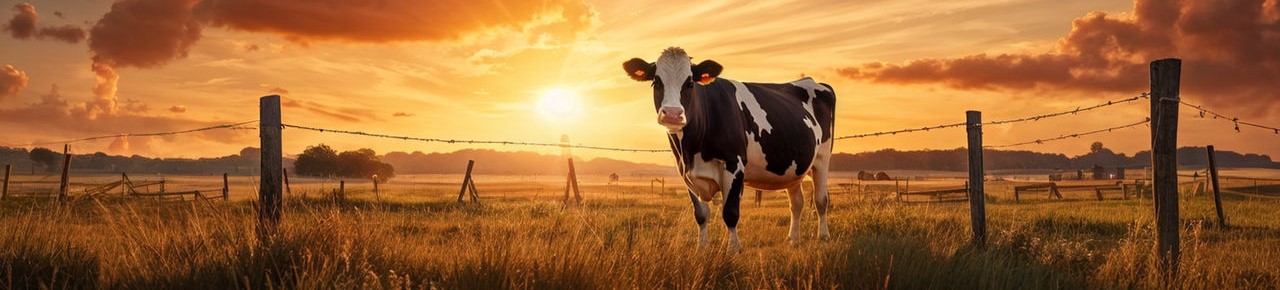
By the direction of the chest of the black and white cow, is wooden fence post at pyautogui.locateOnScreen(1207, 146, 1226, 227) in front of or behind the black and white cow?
behind

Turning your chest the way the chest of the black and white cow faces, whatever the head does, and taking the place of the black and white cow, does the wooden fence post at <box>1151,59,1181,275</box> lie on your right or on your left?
on your left

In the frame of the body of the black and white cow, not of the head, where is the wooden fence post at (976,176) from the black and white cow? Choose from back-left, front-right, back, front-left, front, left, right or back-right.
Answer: back-left

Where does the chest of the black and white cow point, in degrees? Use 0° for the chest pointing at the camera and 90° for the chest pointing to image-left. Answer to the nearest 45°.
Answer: approximately 45°
